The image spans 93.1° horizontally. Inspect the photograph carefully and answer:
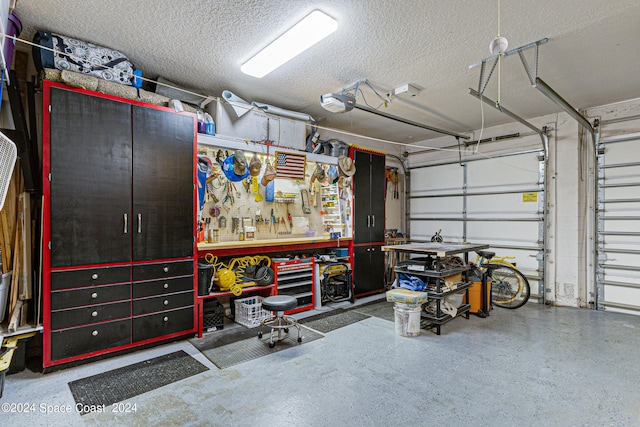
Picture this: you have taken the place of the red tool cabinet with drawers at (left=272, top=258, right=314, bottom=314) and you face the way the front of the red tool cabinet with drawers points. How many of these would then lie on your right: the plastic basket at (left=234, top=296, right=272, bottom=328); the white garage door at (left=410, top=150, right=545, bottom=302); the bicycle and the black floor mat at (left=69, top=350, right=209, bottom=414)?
2

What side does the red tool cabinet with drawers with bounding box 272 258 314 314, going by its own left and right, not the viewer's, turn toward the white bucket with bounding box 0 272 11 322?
right

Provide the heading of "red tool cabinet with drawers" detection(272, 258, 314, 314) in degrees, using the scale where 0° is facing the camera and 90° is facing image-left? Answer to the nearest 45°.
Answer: approximately 315°

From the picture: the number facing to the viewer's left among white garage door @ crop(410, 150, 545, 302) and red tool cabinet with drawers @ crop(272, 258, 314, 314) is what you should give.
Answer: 0

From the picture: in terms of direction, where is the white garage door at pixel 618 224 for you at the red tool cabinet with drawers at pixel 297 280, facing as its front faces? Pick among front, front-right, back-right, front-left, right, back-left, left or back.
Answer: front-left

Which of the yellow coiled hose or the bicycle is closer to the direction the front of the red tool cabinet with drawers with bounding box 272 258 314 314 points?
the bicycle

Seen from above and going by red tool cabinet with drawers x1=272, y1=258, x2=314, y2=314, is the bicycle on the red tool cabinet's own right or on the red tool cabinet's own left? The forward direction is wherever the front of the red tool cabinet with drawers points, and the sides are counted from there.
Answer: on the red tool cabinet's own left

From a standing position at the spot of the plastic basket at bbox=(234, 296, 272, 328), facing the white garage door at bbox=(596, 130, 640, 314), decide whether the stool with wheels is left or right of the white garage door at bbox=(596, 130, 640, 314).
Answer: right
